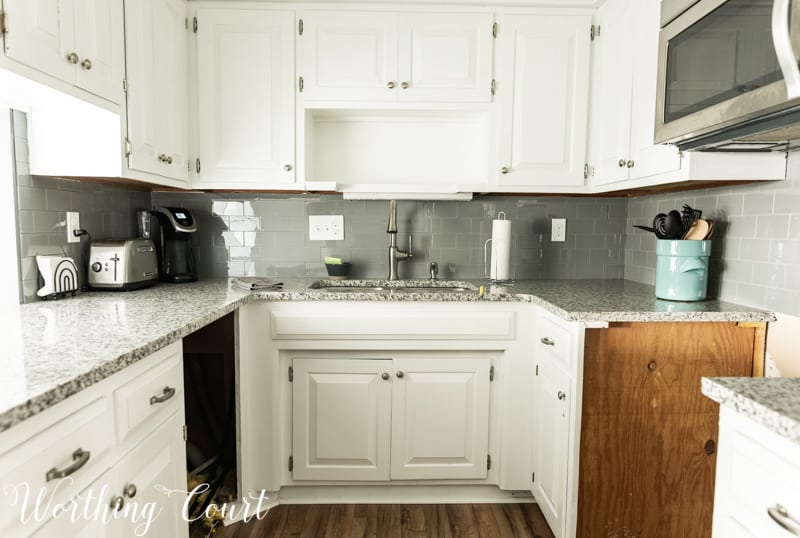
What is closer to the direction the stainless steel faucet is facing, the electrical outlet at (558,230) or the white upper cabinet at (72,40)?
the white upper cabinet

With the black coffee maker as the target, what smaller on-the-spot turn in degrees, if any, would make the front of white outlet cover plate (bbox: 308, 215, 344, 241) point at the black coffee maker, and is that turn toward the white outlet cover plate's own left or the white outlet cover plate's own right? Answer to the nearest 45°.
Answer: approximately 90° to the white outlet cover plate's own right

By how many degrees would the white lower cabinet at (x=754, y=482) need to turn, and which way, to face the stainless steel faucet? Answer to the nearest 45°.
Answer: approximately 90° to its right

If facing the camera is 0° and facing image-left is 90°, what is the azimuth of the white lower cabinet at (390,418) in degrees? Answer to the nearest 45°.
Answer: approximately 0°

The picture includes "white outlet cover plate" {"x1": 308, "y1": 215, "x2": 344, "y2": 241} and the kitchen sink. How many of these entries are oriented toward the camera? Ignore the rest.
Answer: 2

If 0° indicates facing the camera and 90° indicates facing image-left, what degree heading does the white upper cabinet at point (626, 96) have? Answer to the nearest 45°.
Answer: approximately 45°

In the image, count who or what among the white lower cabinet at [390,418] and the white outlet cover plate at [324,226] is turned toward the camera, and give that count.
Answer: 2

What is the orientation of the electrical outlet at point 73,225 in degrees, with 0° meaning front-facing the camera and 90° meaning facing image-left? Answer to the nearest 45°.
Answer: approximately 315°

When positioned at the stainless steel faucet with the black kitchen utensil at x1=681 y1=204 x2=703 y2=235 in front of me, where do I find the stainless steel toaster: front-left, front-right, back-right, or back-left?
back-right

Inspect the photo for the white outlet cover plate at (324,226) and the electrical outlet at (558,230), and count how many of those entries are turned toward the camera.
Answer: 2
